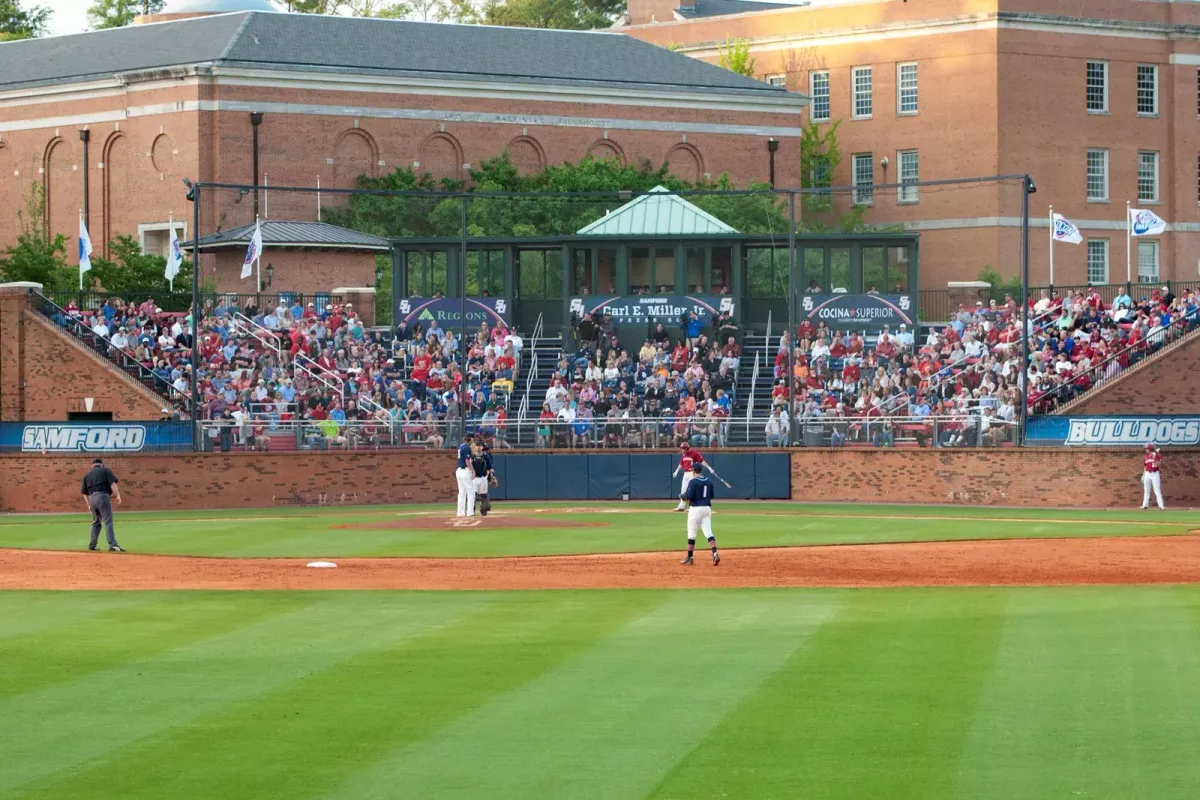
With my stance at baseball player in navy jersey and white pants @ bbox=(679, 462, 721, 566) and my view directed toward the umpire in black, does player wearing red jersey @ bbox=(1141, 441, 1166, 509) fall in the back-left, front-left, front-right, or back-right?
back-right

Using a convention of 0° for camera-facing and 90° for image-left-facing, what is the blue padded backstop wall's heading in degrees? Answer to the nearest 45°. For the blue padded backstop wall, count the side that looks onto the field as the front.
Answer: approximately 0°

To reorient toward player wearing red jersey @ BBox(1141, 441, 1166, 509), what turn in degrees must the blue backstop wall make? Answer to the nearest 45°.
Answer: approximately 90° to its left

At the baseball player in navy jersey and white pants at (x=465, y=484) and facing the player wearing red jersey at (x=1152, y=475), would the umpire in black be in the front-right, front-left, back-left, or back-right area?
back-right

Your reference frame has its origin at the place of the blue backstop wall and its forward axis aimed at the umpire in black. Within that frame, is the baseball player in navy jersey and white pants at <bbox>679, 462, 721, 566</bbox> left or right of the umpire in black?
left
